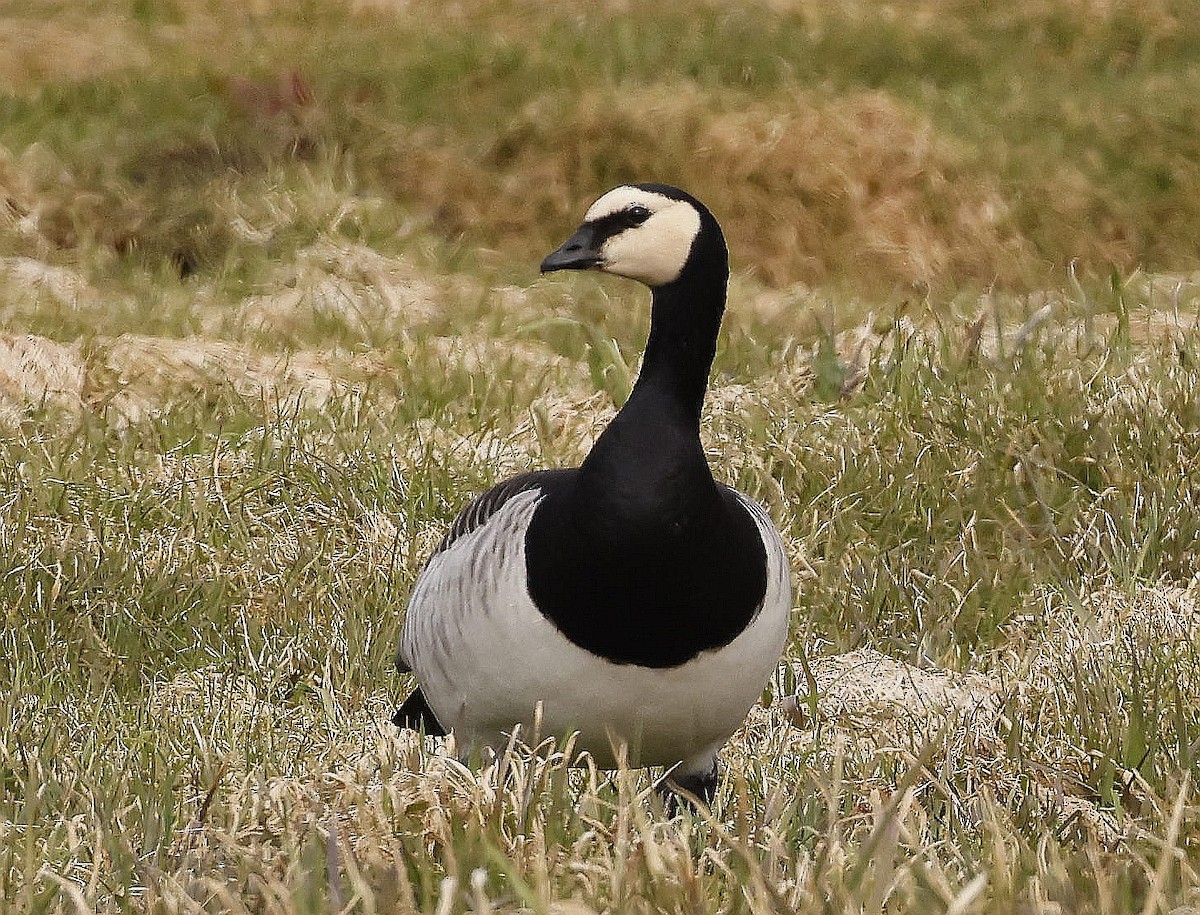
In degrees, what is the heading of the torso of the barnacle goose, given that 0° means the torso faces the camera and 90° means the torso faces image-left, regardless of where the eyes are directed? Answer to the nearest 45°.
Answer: approximately 315°
